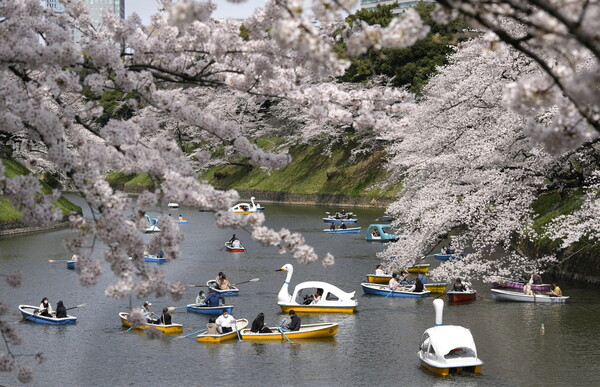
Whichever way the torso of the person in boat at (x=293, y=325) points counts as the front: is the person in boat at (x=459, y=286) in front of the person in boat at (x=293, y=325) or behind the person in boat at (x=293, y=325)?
behind

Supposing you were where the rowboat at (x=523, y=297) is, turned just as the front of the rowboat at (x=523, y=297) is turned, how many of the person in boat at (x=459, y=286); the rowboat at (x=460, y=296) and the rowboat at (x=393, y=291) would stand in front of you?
3

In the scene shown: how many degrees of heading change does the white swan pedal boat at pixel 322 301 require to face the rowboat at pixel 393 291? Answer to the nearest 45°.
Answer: approximately 135° to its right

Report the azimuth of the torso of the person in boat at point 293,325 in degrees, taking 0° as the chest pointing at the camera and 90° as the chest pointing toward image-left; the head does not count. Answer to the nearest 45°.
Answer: approximately 90°

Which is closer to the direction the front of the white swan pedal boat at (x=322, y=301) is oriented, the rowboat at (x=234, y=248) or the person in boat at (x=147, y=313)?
the person in boat

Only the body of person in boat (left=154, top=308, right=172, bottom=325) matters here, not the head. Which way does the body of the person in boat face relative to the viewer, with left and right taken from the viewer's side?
facing to the left of the viewer

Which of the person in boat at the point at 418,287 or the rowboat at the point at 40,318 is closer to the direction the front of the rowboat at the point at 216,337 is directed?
the person in boat

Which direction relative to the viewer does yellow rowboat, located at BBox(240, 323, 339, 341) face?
to the viewer's right

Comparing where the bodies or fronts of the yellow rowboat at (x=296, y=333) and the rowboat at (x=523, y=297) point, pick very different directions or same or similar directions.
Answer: very different directions
